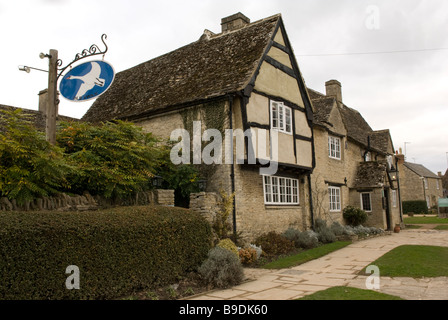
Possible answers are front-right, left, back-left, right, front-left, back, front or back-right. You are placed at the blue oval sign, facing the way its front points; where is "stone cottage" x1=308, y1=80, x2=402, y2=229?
back-left

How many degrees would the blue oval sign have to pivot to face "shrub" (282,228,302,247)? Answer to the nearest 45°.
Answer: approximately 135° to its left

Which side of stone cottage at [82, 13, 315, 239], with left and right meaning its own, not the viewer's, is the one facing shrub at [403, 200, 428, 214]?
left

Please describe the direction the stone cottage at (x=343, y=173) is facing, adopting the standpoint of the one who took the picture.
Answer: facing the viewer and to the right of the viewer

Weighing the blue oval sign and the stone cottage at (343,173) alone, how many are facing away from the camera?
0

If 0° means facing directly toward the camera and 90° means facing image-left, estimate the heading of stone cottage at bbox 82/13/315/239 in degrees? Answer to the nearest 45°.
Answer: approximately 315°

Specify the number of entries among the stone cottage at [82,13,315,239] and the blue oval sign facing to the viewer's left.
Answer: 0

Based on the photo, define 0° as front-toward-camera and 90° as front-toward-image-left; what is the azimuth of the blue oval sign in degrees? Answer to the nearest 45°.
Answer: approximately 0°

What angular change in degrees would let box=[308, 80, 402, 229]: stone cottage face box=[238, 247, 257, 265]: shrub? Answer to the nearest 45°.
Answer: approximately 45° to its right

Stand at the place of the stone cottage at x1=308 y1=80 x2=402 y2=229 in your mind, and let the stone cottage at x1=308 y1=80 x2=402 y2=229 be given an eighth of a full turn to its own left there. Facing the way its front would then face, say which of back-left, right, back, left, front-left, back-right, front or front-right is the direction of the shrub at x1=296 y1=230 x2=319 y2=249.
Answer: right

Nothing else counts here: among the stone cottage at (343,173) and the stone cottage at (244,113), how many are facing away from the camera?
0
